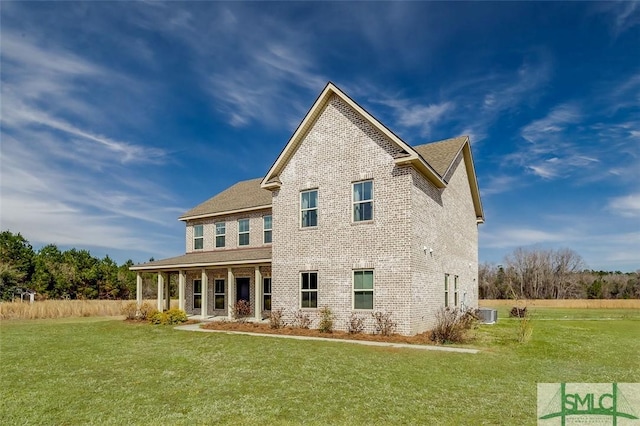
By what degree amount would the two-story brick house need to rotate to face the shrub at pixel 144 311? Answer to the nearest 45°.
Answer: approximately 90° to its right

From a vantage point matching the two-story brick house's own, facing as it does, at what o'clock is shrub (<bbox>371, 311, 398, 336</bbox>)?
The shrub is roughly at 10 o'clock from the two-story brick house.
